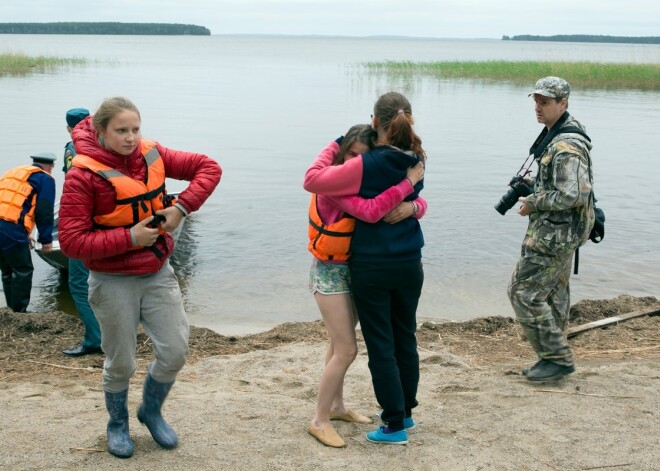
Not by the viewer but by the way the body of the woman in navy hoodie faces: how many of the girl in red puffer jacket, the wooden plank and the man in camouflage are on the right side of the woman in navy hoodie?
2

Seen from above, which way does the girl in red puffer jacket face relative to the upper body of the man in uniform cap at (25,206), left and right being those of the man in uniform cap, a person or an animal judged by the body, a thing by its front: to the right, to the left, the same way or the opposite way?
to the right

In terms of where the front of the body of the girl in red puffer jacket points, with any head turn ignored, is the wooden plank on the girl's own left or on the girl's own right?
on the girl's own left

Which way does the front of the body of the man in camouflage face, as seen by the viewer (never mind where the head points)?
to the viewer's left

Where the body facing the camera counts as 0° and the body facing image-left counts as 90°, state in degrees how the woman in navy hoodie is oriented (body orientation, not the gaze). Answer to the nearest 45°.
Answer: approximately 135°

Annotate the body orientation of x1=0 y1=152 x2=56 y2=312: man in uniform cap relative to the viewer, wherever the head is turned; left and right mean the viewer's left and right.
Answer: facing away from the viewer and to the right of the viewer
